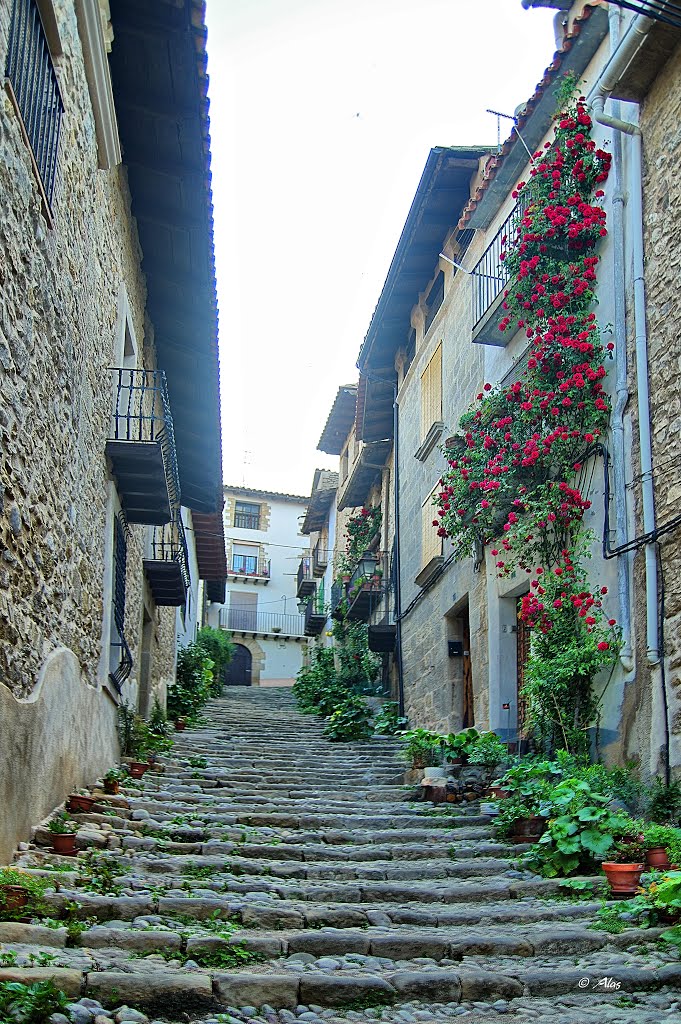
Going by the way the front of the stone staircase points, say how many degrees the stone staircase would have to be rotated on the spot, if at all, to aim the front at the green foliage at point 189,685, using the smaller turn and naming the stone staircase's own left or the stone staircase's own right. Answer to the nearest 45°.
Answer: approximately 180°

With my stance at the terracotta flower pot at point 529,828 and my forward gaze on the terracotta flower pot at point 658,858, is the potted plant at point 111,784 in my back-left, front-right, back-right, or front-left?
back-right

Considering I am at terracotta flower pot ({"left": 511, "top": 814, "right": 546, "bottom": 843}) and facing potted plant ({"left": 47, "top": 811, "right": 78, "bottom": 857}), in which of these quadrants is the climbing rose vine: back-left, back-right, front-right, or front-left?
back-right

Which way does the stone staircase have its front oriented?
toward the camera

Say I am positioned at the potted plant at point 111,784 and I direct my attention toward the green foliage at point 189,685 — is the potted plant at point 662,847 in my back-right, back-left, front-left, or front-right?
back-right

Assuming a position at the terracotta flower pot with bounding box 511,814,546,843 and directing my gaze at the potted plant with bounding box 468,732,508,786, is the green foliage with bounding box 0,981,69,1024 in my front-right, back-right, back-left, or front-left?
back-left

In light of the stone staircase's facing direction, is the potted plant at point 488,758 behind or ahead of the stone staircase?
behind

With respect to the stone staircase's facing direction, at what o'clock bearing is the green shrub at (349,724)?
The green shrub is roughly at 6 o'clock from the stone staircase.
